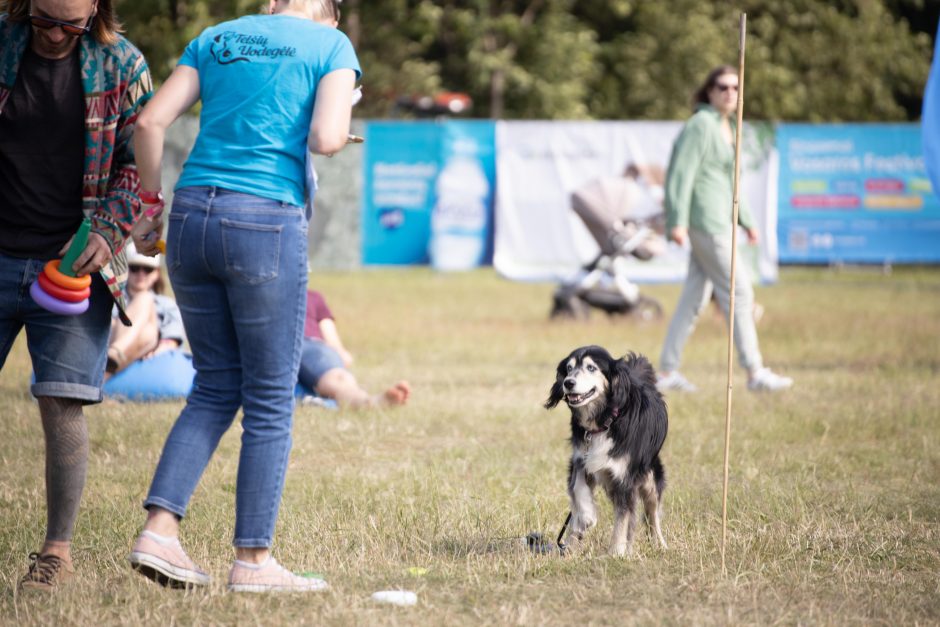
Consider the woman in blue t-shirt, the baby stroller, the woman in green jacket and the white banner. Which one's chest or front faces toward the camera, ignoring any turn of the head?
the white banner

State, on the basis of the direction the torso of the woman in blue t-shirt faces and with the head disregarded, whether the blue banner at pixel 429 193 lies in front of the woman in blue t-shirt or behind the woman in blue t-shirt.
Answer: in front

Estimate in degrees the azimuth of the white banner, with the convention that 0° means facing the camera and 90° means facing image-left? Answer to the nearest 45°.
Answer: approximately 0°

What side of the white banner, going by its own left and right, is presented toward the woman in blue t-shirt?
front

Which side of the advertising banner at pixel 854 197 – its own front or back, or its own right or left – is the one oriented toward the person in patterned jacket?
front

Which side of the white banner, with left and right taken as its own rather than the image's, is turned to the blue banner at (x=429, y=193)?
right

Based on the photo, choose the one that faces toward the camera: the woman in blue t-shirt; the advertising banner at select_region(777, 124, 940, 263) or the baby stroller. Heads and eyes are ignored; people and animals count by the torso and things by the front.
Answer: the advertising banner

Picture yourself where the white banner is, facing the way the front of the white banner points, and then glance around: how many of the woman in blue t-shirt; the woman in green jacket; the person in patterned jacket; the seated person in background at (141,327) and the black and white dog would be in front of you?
5

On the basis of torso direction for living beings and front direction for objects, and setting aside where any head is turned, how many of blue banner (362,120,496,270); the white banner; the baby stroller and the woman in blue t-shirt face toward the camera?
2

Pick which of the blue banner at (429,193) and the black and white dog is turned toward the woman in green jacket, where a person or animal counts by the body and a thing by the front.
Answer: the blue banner
